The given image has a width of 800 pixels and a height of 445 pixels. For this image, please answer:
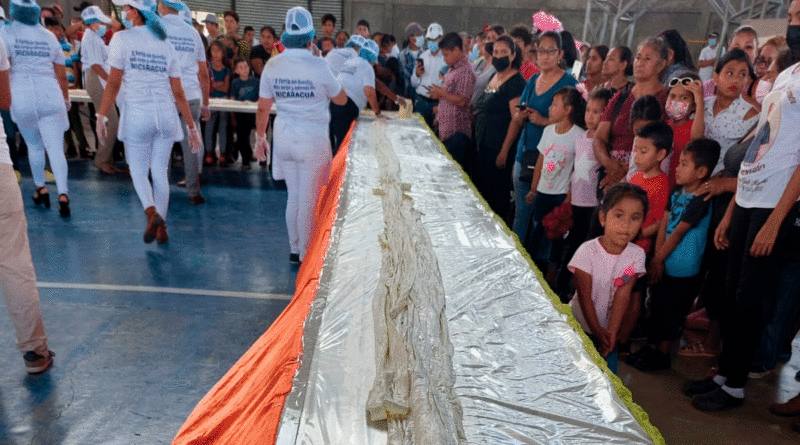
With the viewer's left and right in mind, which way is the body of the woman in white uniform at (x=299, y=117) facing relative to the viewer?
facing away from the viewer

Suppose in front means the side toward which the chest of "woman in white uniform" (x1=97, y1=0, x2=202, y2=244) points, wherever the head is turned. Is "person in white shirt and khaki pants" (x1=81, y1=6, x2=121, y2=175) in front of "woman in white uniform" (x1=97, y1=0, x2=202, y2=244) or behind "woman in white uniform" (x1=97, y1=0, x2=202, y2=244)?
in front

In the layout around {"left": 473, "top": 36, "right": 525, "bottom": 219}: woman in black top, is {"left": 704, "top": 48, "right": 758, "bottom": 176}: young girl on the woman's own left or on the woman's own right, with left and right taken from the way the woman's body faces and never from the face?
on the woman's own left

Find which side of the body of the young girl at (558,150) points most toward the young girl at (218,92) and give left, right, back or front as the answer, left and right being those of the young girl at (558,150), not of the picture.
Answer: right

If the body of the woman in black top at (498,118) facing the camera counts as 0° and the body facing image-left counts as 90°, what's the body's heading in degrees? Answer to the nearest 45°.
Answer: approximately 45°

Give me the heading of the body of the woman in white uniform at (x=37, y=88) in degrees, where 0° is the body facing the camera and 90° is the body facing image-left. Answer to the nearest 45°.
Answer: approximately 180°

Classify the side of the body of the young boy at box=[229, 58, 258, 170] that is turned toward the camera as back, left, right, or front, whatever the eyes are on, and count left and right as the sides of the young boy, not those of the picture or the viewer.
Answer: front

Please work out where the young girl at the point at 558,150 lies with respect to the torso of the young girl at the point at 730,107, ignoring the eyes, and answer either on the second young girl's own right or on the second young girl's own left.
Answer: on the second young girl's own right

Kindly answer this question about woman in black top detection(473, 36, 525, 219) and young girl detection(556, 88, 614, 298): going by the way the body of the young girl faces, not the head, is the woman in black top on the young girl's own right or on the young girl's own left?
on the young girl's own right

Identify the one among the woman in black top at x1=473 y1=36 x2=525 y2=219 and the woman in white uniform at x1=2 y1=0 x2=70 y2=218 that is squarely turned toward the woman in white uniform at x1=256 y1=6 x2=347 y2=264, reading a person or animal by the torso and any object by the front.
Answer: the woman in black top
